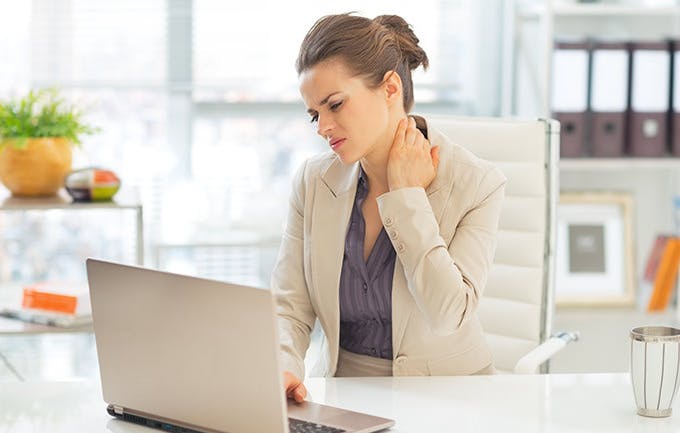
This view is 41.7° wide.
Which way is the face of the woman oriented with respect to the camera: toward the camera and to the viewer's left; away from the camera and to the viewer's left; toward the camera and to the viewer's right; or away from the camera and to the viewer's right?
toward the camera and to the viewer's left

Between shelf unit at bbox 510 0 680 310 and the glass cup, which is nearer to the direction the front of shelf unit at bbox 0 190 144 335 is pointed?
the glass cup

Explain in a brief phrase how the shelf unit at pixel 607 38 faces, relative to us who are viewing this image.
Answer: facing the viewer

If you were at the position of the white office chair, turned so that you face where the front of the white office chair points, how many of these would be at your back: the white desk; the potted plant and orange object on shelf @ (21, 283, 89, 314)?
0

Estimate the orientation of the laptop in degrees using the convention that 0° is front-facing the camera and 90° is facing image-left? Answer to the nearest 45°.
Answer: approximately 225°

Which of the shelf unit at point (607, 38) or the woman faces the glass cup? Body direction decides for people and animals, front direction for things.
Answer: the shelf unit

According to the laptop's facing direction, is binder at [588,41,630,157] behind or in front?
in front

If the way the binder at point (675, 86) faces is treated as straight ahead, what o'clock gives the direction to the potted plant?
The potted plant is roughly at 2 o'clock from the binder.

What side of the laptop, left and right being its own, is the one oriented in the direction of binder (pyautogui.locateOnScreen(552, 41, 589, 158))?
front

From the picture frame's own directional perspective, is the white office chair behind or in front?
in front

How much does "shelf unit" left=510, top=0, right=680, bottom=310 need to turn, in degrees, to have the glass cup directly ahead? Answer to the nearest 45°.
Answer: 0° — it already faces it

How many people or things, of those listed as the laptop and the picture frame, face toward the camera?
1

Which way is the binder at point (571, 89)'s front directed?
toward the camera

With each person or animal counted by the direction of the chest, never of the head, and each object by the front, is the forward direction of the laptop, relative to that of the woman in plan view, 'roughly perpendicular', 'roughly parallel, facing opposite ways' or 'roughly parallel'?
roughly parallel, facing opposite ways

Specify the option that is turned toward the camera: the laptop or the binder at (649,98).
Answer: the binder

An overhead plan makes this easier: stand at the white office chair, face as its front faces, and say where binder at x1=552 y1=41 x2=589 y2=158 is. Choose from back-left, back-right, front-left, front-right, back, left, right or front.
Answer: back-right

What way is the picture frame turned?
toward the camera

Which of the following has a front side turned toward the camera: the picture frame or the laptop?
the picture frame

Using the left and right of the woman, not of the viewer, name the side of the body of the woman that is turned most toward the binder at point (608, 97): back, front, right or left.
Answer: back

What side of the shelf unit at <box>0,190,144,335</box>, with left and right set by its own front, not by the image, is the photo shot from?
front
